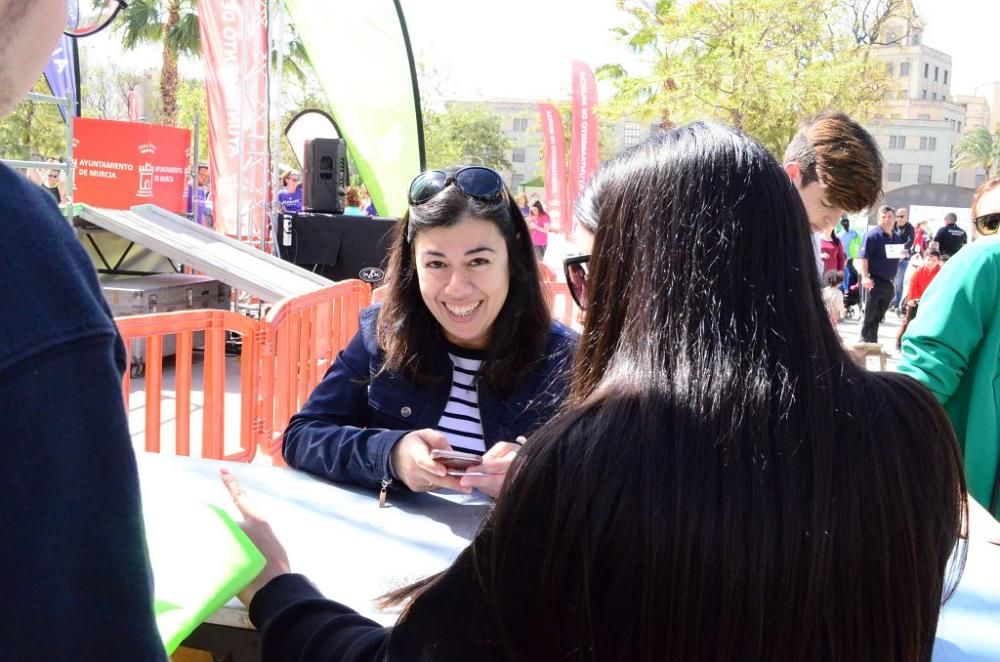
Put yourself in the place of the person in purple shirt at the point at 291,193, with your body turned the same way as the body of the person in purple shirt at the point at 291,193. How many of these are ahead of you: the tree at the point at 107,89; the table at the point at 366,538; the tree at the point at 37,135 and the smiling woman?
2

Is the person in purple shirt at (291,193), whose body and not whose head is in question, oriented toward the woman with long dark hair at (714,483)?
yes

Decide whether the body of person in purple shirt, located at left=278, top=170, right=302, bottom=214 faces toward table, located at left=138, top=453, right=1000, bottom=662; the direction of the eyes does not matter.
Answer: yes

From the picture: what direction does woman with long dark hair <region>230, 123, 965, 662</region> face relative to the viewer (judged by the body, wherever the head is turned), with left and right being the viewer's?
facing away from the viewer and to the left of the viewer

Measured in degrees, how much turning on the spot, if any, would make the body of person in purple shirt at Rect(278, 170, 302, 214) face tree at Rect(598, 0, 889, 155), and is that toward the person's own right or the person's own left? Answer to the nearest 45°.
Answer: approximately 90° to the person's own left

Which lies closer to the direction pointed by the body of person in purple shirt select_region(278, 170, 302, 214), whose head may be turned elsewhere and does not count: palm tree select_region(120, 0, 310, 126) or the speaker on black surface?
the speaker on black surface

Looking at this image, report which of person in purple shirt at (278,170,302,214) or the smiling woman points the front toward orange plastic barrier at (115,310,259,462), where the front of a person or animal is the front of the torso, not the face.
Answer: the person in purple shirt

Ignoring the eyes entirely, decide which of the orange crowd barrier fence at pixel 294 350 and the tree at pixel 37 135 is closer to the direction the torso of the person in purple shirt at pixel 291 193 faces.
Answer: the orange crowd barrier fence

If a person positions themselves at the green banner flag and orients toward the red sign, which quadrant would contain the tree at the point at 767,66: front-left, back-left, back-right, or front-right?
back-right
